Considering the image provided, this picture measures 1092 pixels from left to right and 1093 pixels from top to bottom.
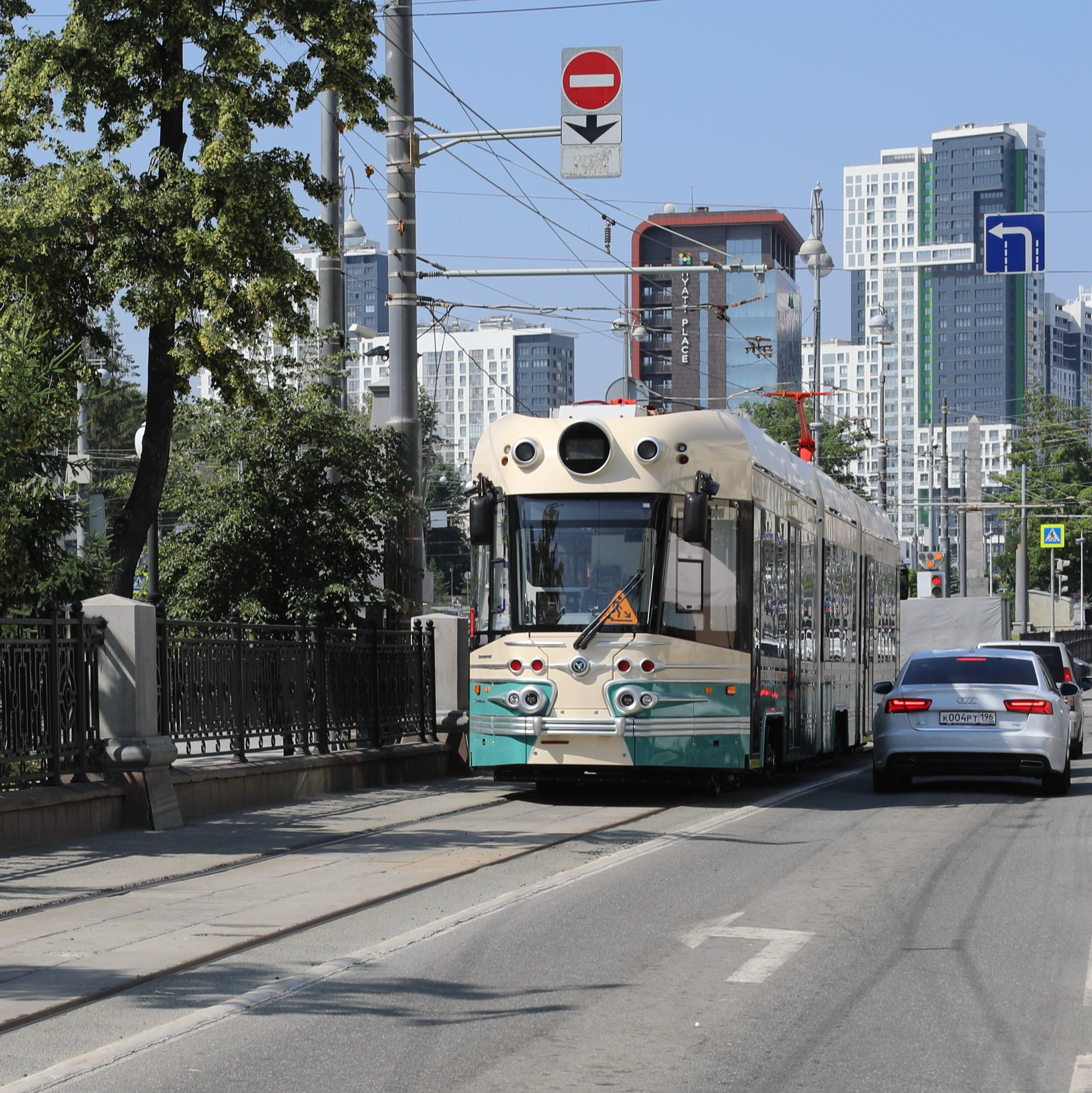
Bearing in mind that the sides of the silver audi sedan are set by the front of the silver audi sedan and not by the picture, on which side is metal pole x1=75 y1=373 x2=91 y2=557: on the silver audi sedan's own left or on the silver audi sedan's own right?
on the silver audi sedan's own left

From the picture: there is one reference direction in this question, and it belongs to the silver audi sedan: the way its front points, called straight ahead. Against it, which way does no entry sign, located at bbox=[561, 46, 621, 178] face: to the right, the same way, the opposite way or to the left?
the opposite way

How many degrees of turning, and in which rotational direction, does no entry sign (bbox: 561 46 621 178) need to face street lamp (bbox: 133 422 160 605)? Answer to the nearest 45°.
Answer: approximately 90° to its right

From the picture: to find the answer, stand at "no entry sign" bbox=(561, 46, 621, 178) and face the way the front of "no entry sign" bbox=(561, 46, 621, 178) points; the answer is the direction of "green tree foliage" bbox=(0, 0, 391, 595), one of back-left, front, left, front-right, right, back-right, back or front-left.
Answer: front-right

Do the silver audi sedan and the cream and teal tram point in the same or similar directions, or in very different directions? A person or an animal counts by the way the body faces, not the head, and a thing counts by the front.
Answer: very different directions

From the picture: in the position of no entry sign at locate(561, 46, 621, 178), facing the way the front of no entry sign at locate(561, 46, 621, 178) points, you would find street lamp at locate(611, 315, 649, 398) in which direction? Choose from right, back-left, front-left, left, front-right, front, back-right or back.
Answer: back

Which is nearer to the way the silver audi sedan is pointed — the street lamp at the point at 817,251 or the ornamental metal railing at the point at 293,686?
the street lamp

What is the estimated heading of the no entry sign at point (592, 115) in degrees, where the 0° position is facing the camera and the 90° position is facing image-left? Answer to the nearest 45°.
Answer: approximately 0°

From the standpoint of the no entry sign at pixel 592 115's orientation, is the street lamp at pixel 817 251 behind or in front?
behind

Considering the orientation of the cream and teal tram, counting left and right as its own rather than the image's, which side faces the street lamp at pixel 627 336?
back

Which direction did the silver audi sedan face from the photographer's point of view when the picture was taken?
facing away from the viewer
